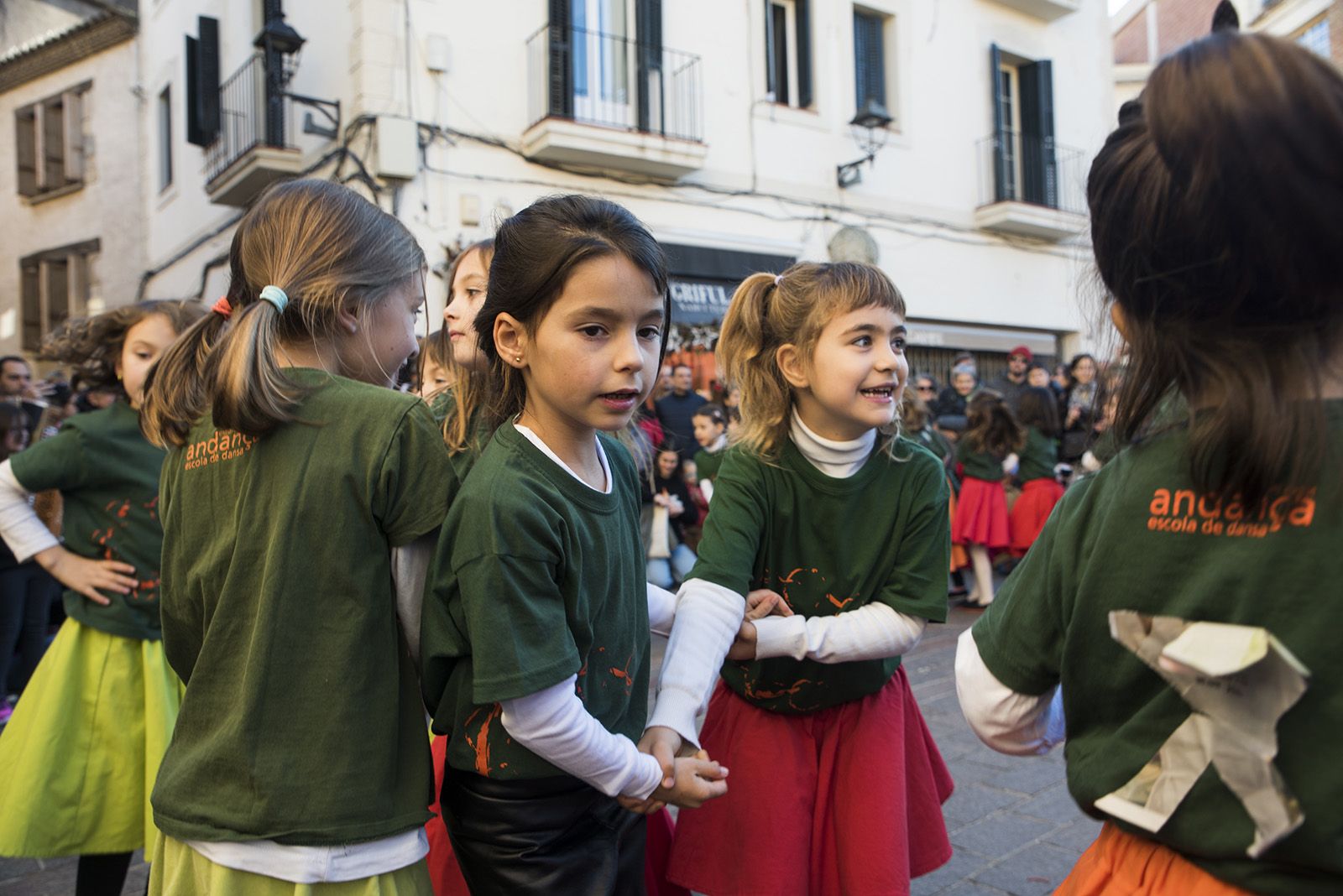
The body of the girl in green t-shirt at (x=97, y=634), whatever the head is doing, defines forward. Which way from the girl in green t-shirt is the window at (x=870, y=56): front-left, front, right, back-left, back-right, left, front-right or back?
left

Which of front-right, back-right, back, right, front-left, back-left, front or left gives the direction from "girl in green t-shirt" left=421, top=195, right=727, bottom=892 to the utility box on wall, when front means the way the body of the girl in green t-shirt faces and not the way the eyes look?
back-left

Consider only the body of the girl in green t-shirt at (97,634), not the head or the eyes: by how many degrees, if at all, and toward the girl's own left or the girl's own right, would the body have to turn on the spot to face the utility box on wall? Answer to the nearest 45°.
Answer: approximately 135° to the girl's own left

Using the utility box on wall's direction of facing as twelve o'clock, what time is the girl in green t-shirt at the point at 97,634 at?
The girl in green t-shirt is roughly at 12 o'clock from the utility box on wall.

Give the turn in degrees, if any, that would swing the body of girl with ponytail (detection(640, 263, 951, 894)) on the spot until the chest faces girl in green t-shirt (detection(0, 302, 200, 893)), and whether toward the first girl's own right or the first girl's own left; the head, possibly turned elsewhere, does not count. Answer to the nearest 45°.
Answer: approximately 90° to the first girl's own right

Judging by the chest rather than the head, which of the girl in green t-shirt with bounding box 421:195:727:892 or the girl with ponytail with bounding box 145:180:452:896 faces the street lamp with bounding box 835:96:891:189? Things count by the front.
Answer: the girl with ponytail

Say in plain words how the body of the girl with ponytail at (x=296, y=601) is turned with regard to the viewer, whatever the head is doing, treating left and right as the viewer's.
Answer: facing away from the viewer and to the right of the viewer

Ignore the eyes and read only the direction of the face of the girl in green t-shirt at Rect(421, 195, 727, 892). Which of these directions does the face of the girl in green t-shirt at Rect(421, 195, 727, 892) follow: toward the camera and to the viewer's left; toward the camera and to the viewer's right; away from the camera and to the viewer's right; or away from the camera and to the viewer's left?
toward the camera and to the viewer's right

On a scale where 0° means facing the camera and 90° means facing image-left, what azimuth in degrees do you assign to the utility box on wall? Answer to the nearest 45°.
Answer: approximately 0°

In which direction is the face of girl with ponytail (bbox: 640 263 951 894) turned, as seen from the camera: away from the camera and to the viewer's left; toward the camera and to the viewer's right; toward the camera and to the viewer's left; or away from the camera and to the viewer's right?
toward the camera and to the viewer's right

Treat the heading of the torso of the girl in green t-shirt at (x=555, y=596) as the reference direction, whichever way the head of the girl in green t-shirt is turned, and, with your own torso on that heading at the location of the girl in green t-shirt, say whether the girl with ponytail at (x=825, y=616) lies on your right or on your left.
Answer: on your left

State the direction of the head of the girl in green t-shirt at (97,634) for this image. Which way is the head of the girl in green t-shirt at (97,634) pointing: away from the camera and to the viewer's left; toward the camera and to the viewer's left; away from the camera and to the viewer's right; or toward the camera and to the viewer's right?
toward the camera and to the viewer's right

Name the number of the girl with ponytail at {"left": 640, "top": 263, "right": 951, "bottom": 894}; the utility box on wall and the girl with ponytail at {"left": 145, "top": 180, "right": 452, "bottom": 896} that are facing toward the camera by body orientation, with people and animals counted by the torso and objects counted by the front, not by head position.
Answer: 2

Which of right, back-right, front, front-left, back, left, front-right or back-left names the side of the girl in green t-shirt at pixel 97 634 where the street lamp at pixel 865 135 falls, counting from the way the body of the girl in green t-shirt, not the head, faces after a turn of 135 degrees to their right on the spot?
back-right
